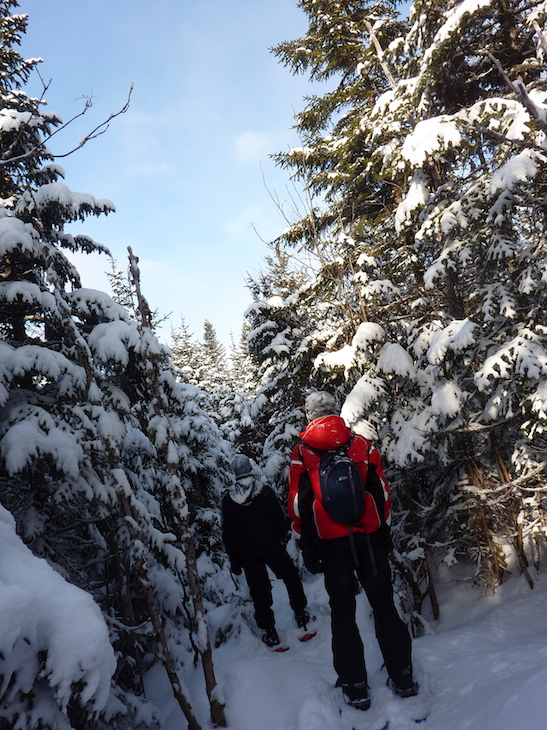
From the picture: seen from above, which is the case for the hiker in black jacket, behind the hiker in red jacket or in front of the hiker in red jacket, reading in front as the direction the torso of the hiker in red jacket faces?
in front

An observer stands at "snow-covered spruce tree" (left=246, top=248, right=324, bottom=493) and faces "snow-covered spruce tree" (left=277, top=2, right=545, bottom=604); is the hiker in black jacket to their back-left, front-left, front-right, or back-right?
front-right

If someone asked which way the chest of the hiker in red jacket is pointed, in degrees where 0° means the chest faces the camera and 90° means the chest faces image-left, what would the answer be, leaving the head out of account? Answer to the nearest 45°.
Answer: approximately 180°

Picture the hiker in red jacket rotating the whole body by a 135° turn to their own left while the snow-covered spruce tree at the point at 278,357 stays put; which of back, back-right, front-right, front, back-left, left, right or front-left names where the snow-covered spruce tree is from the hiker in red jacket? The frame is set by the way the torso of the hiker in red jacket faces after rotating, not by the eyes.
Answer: back-right

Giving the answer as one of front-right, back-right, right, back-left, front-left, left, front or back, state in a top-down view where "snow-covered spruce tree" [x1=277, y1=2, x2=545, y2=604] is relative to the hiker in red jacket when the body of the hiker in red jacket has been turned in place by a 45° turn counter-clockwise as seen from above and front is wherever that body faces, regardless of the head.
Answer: right

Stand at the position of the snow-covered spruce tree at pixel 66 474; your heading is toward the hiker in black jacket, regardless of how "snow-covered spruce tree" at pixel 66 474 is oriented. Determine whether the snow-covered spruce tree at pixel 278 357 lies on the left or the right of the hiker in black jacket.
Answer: left
